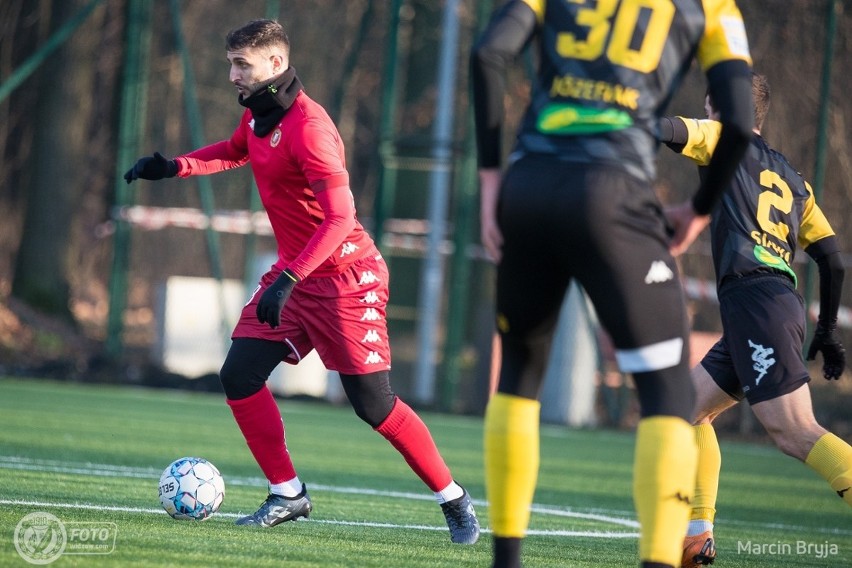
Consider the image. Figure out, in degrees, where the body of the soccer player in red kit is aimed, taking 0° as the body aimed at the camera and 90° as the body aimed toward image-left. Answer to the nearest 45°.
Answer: approximately 45°

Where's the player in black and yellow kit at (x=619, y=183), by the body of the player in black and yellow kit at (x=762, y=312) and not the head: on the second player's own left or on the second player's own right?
on the second player's own left

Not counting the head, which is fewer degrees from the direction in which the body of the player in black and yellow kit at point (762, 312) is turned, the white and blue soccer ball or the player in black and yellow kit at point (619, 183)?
the white and blue soccer ball

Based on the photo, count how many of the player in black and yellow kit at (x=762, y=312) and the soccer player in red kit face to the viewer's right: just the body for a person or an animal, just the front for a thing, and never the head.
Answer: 0

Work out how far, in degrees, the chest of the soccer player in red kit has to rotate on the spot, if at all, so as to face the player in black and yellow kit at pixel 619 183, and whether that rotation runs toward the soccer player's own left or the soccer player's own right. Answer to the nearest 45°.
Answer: approximately 90° to the soccer player's own left

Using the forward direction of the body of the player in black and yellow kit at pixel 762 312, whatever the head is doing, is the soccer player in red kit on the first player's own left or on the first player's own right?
on the first player's own left

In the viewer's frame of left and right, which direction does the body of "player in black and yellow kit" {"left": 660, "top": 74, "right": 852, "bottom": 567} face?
facing away from the viewer and to the left of the viewer

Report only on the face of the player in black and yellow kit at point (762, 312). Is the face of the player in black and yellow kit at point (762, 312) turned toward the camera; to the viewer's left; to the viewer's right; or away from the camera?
away from the camera

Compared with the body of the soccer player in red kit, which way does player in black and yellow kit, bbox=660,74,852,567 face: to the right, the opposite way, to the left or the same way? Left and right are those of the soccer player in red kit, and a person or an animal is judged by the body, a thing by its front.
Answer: to the right

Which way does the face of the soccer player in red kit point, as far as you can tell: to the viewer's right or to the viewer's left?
to the viewer's left

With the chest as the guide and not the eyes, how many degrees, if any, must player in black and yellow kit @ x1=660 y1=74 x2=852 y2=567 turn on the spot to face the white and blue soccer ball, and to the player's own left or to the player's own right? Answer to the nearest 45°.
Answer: approximately 90° to the player's own left
